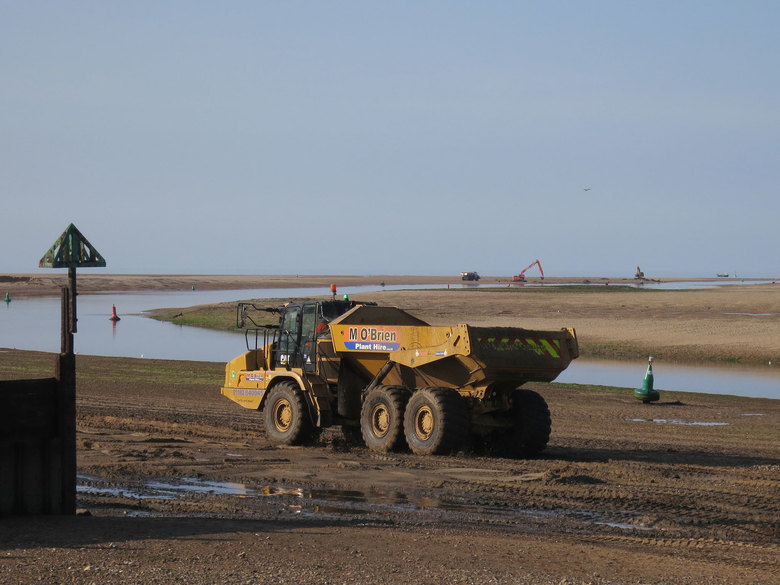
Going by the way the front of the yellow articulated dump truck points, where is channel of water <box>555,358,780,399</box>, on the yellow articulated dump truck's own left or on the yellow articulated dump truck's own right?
on the yellow articulated dump truck's own right

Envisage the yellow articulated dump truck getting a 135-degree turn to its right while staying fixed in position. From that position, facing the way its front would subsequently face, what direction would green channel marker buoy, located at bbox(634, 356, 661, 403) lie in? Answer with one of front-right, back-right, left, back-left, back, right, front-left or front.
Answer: front-left

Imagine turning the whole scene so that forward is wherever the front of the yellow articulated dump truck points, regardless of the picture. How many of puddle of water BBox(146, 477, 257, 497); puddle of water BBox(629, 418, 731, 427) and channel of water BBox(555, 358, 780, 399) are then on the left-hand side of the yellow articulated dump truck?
1

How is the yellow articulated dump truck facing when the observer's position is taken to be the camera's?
facing away from the viewer and to the left of the viewer

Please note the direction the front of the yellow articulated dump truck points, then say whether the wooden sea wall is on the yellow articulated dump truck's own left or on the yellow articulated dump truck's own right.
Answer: on the yellow articulated dump truck's own left
